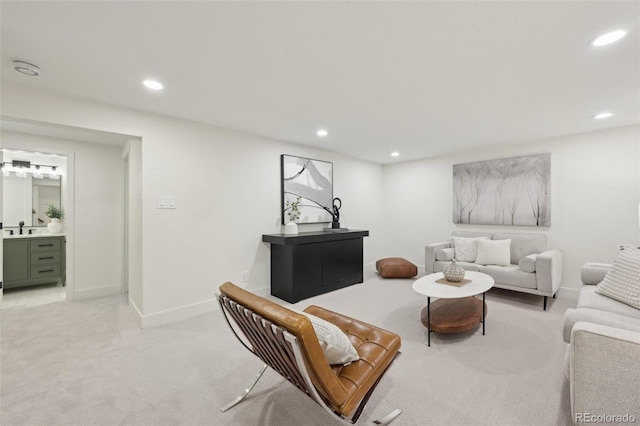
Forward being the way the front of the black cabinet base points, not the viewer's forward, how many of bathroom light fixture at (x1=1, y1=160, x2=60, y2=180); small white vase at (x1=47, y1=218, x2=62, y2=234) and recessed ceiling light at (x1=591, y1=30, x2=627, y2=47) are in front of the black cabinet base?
1

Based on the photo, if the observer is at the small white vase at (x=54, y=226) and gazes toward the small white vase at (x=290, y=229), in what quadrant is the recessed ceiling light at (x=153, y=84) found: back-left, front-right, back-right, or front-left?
front-right

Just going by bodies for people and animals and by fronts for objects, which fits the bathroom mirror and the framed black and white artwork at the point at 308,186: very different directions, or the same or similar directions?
same or similar directions

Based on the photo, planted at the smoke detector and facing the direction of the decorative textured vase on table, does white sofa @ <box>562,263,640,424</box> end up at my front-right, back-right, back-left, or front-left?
front-right

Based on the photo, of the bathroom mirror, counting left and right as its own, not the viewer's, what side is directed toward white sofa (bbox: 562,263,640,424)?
front

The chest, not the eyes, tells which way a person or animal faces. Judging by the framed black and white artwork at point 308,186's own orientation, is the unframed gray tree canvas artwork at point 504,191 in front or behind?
in front

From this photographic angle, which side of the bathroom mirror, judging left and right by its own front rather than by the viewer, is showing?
front

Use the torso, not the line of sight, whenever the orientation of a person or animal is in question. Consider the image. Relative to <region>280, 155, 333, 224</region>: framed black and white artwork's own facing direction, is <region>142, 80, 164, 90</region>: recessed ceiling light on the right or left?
on its right

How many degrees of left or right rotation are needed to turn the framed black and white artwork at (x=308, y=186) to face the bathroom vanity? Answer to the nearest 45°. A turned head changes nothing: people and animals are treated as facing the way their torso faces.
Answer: approximately 135° to its right

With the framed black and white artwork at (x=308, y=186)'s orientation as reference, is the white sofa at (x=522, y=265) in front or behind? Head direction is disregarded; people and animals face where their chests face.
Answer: in front

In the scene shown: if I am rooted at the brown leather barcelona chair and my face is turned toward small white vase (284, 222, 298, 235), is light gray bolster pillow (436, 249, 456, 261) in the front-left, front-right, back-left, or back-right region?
front-right

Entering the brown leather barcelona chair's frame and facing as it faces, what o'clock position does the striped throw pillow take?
The striped throw pillow is roughly at 1 o'clock from the brown leather barcelona chair.

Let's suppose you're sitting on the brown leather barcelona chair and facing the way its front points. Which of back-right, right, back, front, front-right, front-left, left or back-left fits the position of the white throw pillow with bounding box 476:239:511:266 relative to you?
front

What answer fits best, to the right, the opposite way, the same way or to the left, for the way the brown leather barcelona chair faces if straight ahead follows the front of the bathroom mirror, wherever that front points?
to the left

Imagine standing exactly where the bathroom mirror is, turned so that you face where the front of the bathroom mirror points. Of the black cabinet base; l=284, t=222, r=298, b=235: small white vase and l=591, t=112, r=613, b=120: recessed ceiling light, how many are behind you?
0

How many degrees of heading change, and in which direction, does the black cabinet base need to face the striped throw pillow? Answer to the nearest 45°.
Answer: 0° — it already faces it

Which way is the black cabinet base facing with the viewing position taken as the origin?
facing the viewer and to the right of the viewer

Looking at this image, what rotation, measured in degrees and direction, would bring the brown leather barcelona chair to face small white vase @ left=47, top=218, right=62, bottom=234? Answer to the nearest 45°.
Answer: approximately 90° to its left

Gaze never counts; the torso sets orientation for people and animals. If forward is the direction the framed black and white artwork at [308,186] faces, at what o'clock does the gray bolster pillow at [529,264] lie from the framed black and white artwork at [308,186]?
The gray bolster pillow is roughly at 11 o'clock from the framed black and white artwork.

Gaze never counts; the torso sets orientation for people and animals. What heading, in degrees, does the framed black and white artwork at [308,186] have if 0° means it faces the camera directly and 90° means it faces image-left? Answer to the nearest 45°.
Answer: approximately 315°

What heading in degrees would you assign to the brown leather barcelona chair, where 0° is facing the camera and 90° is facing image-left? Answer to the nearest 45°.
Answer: approximately 225°
